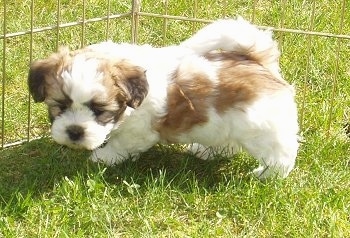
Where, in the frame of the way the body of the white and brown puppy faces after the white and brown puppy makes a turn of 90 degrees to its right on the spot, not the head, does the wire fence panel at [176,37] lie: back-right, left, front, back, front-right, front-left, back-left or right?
front

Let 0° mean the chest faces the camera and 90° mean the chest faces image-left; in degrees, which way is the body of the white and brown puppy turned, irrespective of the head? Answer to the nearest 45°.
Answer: approximately 90°
